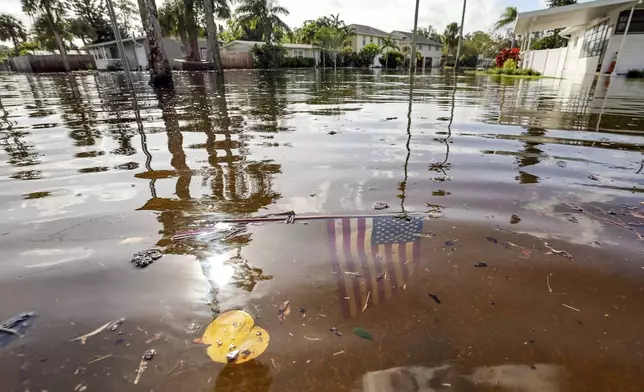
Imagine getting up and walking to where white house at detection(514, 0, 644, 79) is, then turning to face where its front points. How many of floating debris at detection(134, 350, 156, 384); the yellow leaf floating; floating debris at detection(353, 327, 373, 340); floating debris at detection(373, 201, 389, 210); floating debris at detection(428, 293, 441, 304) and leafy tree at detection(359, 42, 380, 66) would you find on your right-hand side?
1

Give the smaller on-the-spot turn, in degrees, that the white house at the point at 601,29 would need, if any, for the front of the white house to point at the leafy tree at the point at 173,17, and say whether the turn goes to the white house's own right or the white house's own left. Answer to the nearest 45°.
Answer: approximately 45° to the white house's own right

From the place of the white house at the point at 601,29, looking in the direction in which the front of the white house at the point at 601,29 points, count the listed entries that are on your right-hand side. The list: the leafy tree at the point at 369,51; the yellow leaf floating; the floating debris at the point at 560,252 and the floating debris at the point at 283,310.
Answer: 1

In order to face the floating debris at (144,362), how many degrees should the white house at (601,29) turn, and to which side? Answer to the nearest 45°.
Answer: approximately 45° to its left

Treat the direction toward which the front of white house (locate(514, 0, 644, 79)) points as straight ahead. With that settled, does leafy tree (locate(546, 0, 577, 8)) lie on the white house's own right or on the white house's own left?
on the white house's own right

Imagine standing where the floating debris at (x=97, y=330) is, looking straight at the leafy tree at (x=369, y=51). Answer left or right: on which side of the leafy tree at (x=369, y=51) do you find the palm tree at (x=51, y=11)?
left

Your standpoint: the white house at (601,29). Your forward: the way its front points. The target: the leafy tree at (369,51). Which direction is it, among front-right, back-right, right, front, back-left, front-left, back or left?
right

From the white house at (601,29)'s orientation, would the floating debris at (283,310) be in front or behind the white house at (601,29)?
in front

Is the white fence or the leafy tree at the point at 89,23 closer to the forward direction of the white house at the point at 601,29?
the leafy tree

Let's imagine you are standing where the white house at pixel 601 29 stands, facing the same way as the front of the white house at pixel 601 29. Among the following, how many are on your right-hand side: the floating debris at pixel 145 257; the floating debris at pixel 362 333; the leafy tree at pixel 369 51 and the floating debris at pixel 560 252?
1

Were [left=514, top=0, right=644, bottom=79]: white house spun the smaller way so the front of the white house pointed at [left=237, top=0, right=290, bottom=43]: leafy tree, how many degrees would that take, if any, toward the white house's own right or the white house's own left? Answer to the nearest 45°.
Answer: approximately 45° to the white house's own right

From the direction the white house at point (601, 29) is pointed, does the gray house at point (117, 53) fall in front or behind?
in front

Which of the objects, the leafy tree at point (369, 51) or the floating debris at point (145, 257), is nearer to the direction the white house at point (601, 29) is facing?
the floating debris

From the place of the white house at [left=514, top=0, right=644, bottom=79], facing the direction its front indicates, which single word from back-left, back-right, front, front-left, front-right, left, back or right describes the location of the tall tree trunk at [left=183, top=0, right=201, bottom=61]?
front-right

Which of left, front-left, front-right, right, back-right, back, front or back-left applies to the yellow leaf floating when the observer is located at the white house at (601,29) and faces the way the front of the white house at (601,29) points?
front-left

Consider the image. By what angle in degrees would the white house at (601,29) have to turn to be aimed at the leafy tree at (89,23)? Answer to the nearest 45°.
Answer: approximately 45° to its right

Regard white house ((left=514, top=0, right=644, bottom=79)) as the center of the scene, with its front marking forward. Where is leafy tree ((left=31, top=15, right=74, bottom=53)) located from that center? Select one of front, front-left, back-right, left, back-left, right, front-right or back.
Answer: front-right

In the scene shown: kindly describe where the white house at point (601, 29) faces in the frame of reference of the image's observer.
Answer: facing the viewer and to the left of the viewer

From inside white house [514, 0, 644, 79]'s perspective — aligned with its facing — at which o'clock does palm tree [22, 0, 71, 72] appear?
The palm tree is roughly at 1 o'clock from the white house.
